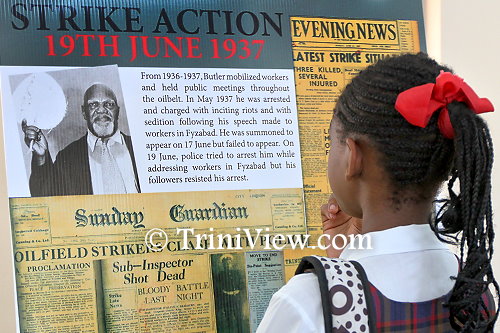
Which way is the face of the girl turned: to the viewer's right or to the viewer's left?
to the viewer's left

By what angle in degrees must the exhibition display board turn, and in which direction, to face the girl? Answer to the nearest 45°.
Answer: approximately 45° to its left

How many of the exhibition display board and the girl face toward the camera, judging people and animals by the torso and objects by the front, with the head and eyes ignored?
1

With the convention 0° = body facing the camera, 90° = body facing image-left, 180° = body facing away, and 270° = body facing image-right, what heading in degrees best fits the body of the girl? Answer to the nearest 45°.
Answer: approximately 135°

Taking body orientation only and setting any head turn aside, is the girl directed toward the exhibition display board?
yes

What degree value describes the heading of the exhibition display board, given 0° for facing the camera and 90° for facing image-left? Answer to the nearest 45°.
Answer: approximately 0°
